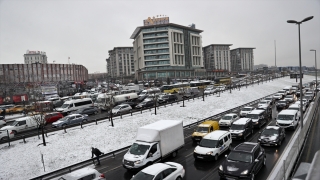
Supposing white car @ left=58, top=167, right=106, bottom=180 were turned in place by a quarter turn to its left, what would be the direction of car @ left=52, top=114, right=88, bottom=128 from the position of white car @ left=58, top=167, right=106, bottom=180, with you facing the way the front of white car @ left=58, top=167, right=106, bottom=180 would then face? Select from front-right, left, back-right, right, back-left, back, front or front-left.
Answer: back-left

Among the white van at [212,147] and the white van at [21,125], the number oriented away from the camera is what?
0

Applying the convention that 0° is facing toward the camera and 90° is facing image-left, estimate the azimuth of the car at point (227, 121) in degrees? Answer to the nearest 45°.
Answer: approximately 45°

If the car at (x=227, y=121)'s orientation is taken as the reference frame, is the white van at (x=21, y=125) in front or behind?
in front

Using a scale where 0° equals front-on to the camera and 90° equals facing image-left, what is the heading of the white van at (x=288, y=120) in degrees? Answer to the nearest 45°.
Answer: approximately 45°

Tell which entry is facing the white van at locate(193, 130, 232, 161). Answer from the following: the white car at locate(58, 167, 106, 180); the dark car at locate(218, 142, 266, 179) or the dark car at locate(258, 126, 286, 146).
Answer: the dark car at locate(258, 126, 286, 146)

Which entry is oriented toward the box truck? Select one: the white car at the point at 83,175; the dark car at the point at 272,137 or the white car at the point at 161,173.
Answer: the dark car

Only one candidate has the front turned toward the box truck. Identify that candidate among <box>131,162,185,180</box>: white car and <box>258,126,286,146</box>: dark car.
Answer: the dark car
